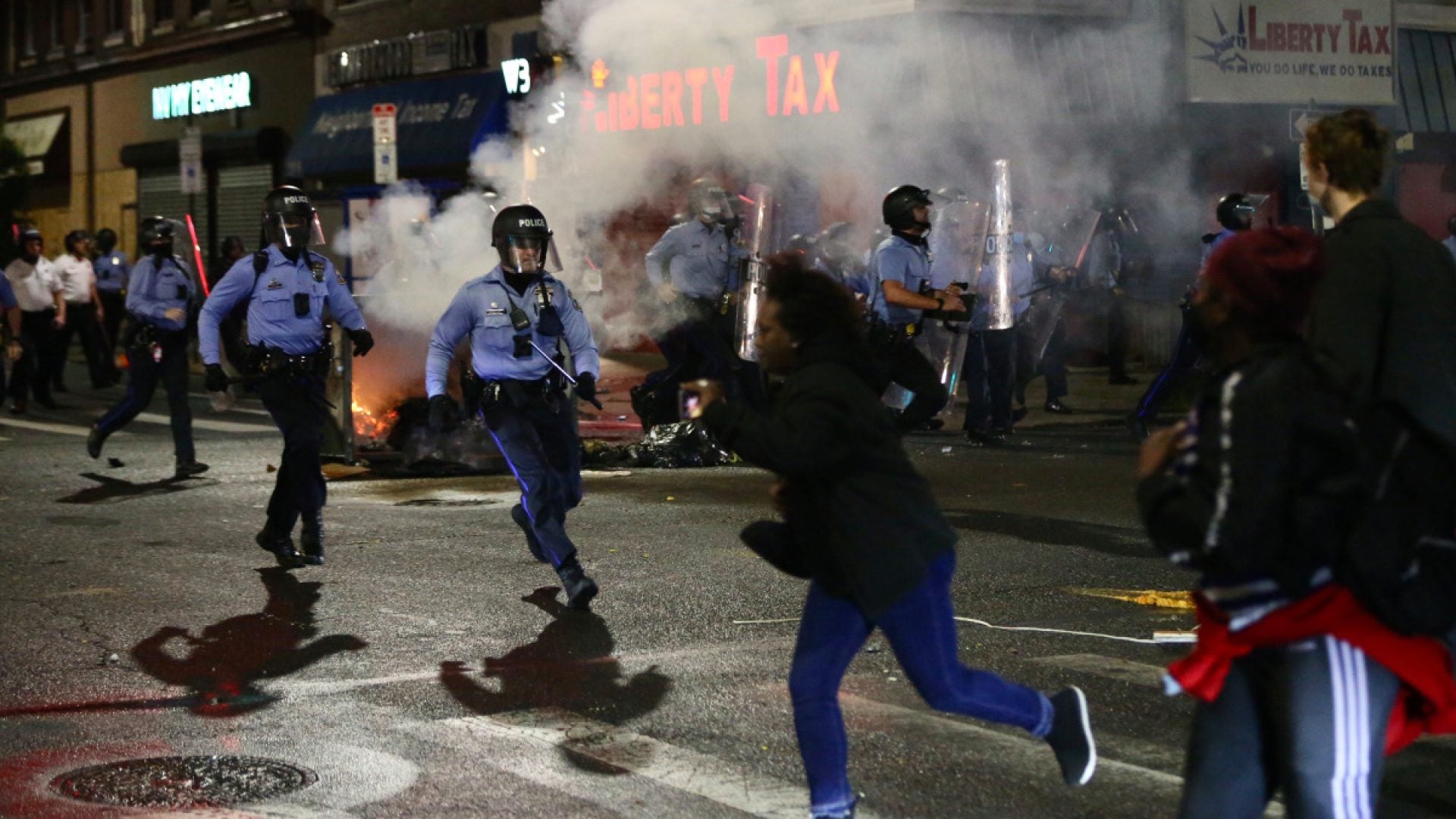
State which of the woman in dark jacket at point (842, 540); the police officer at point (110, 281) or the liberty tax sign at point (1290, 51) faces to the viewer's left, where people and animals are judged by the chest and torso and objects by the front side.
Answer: the woman in dark jacket

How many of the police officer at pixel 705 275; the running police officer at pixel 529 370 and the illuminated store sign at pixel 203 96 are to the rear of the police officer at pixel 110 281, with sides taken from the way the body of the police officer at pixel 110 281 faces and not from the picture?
1

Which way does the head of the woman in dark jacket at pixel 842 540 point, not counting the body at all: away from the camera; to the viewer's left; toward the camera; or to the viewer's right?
to the viewer's left

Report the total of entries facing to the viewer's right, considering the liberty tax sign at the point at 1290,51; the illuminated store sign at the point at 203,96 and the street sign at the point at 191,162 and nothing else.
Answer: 0

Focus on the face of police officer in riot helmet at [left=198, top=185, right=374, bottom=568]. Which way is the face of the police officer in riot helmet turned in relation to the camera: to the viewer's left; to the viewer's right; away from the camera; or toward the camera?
toward the camera

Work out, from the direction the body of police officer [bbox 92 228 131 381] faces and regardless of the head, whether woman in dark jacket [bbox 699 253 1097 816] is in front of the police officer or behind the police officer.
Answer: in front

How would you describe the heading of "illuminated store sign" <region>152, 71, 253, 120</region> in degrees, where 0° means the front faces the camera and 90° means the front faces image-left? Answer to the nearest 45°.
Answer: approximately 45°

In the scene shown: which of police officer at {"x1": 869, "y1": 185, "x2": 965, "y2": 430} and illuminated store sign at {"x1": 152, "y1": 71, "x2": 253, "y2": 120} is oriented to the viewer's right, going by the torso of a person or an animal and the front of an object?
the police officer

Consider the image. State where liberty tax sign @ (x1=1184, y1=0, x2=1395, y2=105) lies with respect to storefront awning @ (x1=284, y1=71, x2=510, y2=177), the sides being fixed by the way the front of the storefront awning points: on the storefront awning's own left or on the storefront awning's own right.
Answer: on the storefront awning's own left

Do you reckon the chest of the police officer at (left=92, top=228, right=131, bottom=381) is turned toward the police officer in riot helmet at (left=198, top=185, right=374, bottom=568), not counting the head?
yes

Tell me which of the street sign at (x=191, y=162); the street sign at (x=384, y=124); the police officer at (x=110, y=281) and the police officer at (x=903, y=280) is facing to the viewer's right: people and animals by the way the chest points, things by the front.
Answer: the police officer at (x=903, y=280)

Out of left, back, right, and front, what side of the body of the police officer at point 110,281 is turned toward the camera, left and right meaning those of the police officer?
front

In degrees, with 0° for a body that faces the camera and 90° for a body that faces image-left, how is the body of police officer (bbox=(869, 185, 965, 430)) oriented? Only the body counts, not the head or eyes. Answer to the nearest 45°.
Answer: approximately 270°

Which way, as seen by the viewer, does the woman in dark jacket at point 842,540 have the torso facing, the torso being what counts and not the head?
to the viewer's left

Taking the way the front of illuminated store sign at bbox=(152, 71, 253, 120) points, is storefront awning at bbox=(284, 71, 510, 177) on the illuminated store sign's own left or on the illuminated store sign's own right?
on the illuminated store sign's own left

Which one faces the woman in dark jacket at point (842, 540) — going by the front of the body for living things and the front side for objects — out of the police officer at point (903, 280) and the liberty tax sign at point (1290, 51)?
the liberty tax sign
